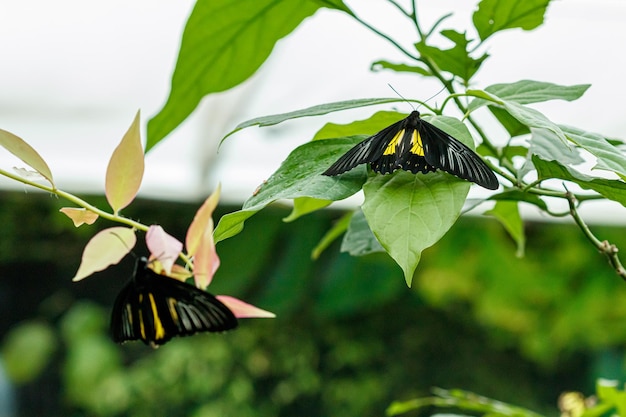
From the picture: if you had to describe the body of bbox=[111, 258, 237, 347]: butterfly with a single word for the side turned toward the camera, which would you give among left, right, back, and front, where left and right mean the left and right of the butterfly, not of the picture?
back
